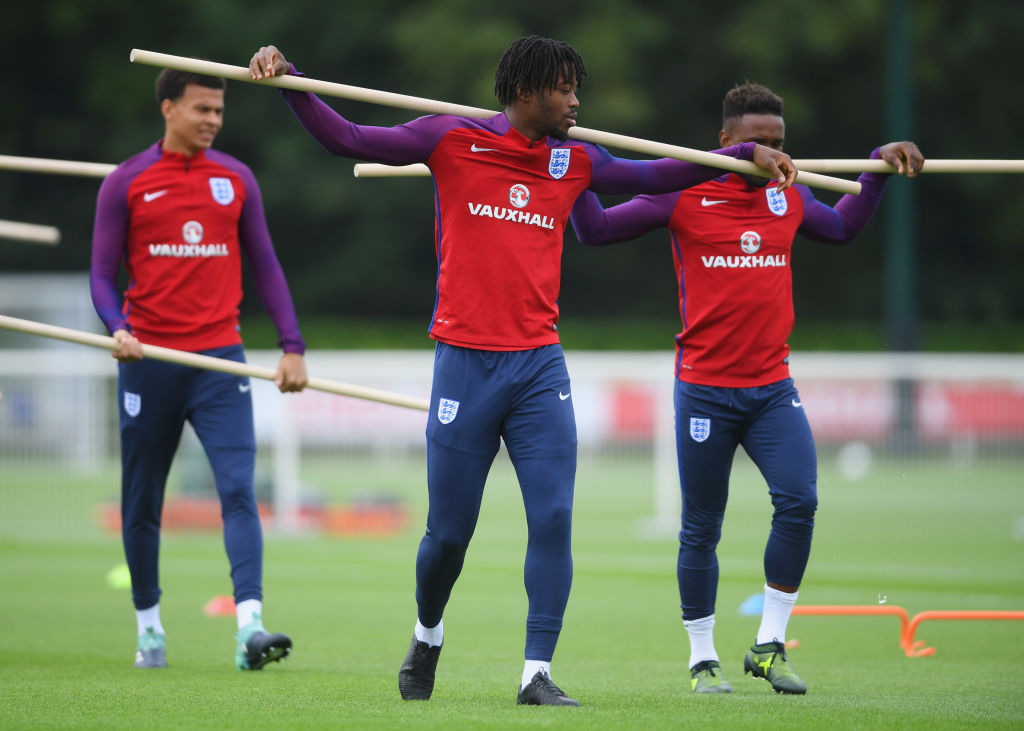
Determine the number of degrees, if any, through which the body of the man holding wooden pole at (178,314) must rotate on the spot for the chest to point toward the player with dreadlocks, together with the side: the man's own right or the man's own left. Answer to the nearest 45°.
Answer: approximately 45° to the man's own left

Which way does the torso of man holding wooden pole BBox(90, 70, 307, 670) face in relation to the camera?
toward the camera

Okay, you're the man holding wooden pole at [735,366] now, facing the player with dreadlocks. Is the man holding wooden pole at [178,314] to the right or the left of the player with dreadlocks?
right

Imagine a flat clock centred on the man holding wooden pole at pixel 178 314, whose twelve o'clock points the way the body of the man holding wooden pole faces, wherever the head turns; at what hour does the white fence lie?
The white fence is roughly at 7 o'clock from the man holding wooden pole.

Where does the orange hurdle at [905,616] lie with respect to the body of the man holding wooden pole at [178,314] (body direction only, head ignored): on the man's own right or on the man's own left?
on the man's own left

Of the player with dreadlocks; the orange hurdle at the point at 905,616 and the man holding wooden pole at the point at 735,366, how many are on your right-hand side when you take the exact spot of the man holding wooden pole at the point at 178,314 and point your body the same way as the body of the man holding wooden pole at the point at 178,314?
0

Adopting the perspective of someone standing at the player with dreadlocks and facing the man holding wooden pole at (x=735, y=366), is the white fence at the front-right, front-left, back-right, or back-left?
front-left

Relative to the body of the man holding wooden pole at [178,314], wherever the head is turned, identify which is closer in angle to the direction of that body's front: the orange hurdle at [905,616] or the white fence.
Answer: the orange hurdle

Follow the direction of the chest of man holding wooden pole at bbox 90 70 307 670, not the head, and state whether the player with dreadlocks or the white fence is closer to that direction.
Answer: the player with dreadlocks

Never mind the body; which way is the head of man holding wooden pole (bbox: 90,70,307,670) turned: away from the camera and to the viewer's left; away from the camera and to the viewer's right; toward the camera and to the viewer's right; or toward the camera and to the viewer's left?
toward the camera and to the viewer's right

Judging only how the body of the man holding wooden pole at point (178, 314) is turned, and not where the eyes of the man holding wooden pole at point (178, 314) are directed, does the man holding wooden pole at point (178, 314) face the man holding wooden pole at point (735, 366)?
no
